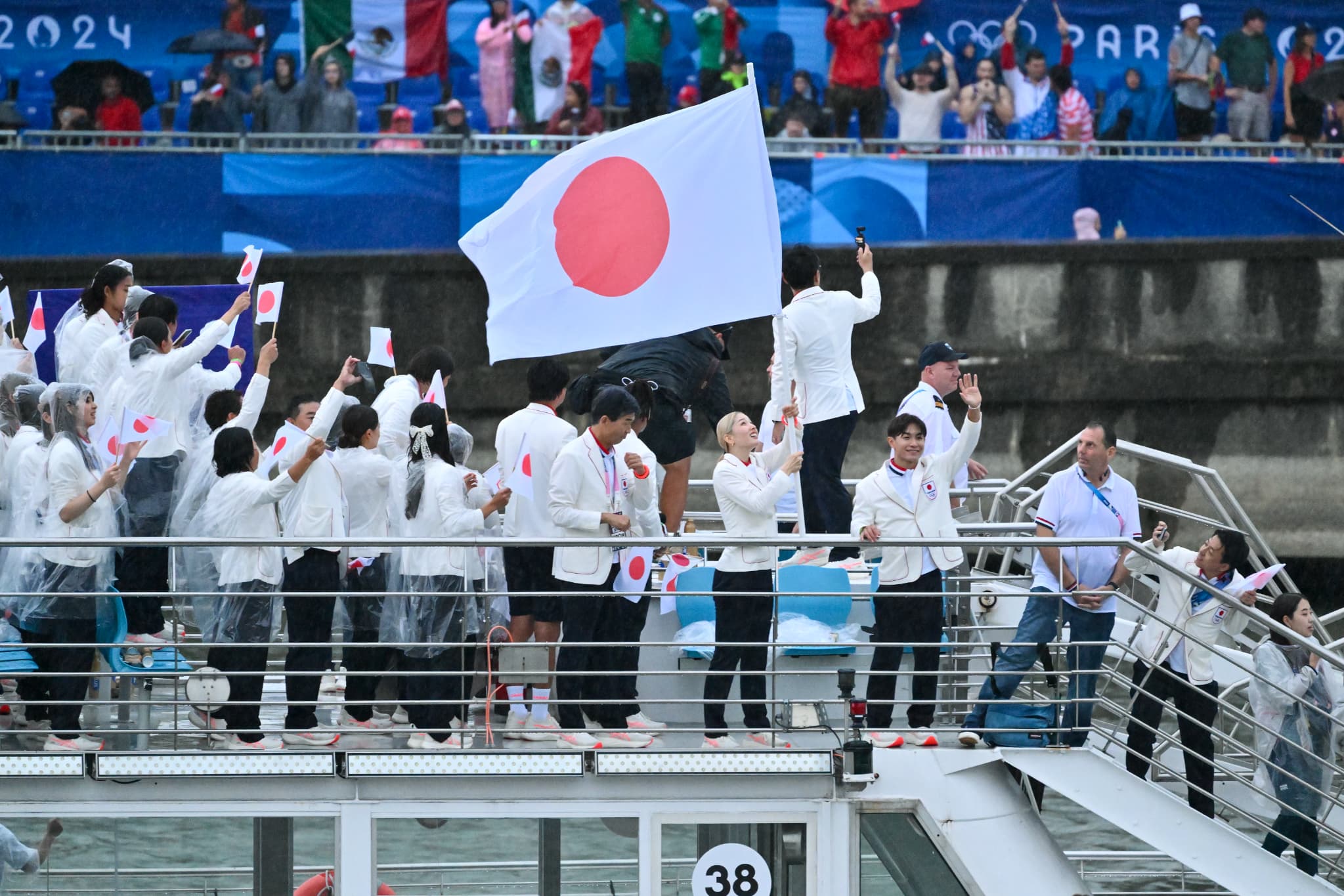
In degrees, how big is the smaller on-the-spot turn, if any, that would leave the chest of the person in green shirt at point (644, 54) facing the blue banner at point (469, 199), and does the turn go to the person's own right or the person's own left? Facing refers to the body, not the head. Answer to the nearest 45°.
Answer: approximately 45° to the person's own right

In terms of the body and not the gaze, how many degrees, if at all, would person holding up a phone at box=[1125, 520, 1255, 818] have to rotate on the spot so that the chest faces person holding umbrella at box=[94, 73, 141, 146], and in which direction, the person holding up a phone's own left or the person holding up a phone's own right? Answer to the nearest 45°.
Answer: approximately 135° to the person holding up a phone's own right

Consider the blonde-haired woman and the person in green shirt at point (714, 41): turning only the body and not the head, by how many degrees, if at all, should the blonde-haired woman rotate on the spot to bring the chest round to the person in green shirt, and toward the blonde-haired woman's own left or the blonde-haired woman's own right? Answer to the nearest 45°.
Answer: approximately 135° to the blonde-haired woman's own left

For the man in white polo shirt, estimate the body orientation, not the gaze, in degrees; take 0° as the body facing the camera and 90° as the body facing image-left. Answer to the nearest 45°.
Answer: approximately 0°

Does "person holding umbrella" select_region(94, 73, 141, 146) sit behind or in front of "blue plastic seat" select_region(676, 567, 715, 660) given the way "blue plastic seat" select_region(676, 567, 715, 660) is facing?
behind

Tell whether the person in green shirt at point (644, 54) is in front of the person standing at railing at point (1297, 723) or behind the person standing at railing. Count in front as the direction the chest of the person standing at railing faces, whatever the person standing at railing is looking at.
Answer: behind

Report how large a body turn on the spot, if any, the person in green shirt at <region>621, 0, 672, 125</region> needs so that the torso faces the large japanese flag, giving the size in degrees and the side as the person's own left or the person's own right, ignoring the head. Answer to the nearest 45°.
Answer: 0° — they already face it

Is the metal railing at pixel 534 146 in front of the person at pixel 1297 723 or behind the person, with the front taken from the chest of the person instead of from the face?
behind

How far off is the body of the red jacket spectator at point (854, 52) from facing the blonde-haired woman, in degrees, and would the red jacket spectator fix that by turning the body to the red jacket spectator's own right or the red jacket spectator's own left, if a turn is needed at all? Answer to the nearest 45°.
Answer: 0° — they already face them
